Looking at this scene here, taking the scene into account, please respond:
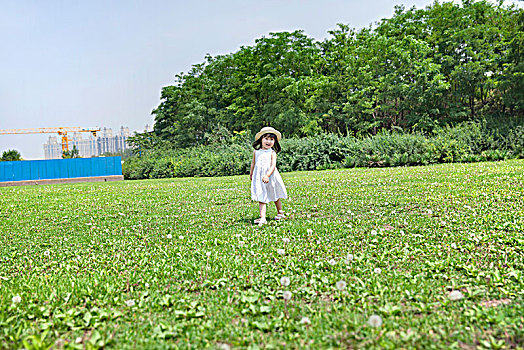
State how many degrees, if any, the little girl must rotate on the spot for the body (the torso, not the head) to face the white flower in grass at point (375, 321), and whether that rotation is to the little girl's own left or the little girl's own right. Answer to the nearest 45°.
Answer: approximately 45° to the little girl's own left

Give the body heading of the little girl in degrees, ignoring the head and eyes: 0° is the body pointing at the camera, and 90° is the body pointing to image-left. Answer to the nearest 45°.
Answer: approximately 45°

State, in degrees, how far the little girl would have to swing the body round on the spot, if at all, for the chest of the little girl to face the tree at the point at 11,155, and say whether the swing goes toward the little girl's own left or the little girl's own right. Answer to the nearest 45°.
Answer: approximately 90° to the little girl's own right

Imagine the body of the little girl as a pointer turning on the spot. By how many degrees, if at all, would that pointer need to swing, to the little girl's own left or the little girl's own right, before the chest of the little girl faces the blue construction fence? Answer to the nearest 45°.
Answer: approximately 90° to the little girl's own right

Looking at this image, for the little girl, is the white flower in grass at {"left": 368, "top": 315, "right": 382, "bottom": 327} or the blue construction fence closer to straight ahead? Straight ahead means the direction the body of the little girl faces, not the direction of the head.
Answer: the white flower in grass

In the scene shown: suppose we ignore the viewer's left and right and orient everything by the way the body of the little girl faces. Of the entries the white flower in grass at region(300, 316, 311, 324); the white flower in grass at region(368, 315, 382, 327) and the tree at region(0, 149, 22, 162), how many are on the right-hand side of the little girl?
1

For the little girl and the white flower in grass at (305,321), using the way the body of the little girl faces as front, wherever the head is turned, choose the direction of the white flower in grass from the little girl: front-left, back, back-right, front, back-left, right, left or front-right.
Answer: front-left

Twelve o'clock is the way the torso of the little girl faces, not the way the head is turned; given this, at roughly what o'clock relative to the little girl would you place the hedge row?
The hedge row is roughly at 5 o'clock from the little girl.
